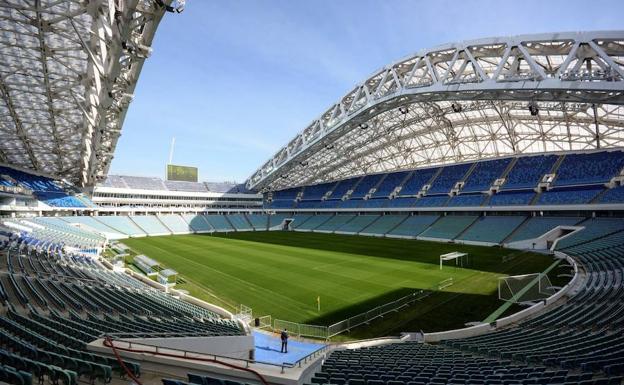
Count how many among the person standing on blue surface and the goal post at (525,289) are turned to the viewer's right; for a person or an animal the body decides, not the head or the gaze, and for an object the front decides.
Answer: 0

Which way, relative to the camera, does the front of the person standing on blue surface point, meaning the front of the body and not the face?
away from the camera

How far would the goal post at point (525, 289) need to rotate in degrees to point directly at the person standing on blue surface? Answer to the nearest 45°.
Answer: approximately 90° to its left

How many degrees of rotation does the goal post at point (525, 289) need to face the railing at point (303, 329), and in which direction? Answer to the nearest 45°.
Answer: approximately 90° to its left
